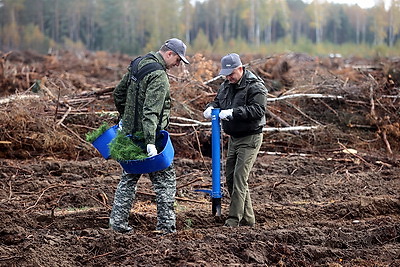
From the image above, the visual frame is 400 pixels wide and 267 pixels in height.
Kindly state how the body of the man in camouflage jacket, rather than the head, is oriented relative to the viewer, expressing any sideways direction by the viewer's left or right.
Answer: facing away from the viewer and to the right of the viewer

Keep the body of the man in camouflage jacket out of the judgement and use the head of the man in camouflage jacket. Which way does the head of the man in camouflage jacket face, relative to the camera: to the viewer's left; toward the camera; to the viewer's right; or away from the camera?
to the viewer's right
